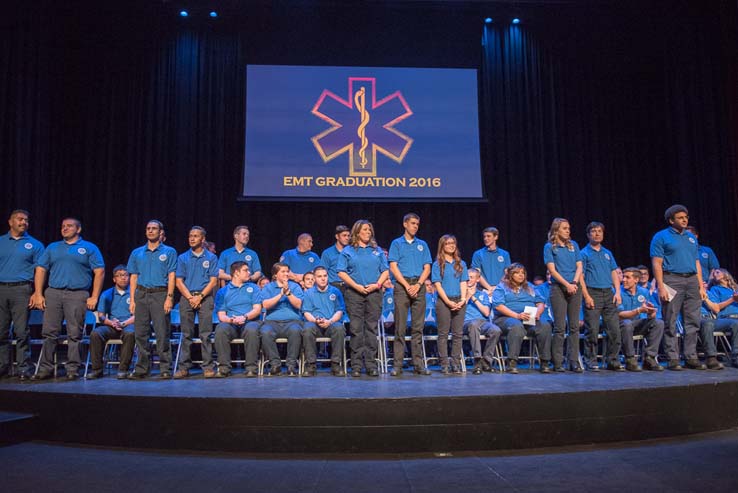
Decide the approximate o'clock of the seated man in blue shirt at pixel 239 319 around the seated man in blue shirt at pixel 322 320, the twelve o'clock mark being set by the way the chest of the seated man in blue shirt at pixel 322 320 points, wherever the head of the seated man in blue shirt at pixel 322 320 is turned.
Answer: the seated man in blue shirt at pixel 239 319 is roughly at 3 o'clock from the seated man in blue shirt at pixel 322 320.

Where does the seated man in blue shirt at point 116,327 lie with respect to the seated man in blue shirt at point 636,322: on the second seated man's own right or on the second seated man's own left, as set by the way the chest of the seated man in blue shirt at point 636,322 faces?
on the second seated man's own right

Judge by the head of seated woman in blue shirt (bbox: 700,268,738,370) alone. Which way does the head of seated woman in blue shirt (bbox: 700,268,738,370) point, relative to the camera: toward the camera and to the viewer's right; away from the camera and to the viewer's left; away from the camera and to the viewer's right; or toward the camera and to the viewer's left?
toward the camera and to the viewer's left

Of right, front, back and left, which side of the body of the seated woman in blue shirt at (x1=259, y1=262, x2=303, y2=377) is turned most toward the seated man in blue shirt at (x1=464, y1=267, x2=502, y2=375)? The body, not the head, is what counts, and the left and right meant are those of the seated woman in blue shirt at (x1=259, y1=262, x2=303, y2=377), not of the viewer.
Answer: left

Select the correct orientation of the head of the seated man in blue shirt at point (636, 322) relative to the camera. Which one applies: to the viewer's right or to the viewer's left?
to the viewer's left

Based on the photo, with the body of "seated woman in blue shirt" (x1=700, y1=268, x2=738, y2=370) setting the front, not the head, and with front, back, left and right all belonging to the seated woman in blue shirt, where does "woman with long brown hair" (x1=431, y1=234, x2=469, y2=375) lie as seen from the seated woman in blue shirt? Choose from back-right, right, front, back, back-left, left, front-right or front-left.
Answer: front-right
